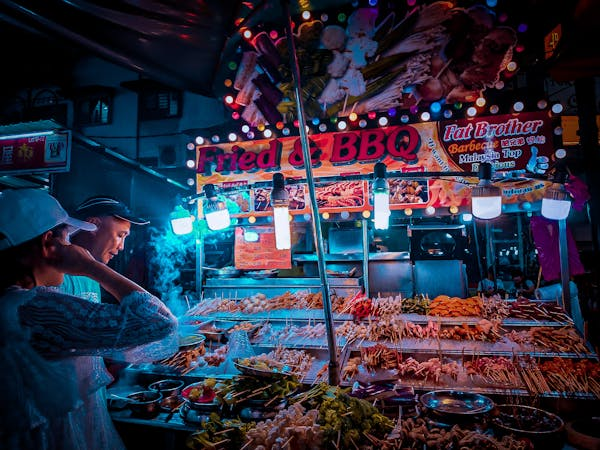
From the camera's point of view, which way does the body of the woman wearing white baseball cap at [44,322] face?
to the viewer's right

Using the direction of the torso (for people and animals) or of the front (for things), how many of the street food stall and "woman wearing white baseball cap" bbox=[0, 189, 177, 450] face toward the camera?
1

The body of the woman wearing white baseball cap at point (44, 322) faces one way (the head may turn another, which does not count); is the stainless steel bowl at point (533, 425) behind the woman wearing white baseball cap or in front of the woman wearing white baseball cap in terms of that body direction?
in front

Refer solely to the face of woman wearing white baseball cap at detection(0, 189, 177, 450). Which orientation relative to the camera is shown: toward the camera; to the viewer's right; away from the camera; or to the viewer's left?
to the viewer's right

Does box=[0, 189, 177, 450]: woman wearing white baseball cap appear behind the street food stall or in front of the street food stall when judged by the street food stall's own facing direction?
in front

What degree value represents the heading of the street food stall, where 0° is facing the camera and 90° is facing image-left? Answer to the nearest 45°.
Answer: approximately 0°
